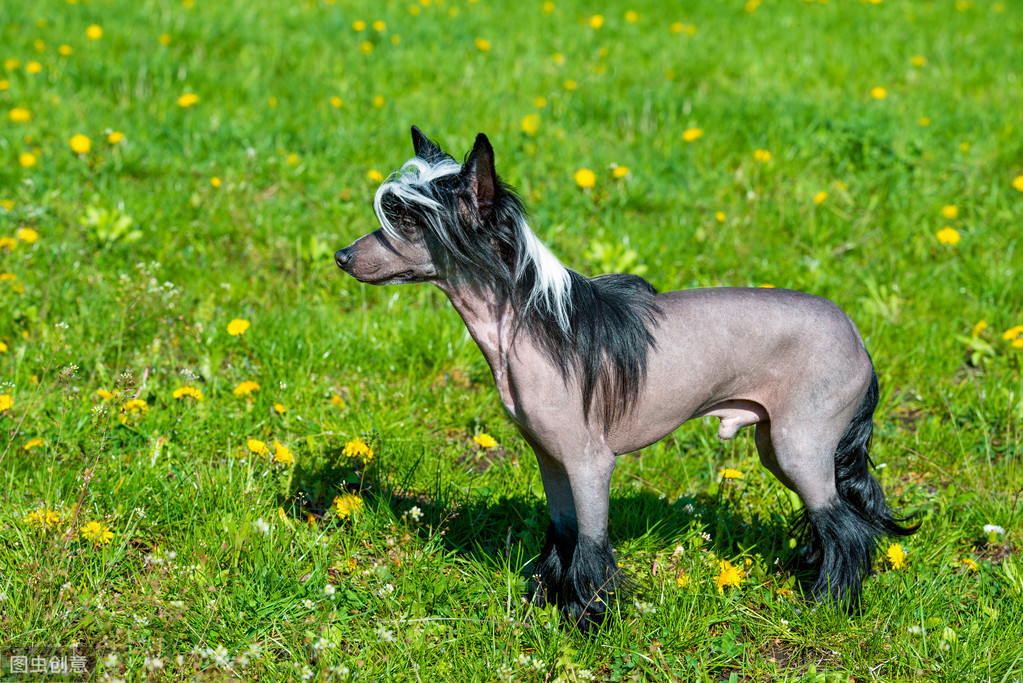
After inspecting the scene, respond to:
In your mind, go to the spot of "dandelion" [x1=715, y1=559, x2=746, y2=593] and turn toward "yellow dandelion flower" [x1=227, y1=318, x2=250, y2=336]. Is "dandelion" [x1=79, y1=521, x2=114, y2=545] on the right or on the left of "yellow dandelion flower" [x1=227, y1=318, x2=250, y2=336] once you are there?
left

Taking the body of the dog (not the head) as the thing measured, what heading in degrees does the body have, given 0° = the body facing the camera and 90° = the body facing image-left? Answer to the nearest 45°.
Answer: approximately 90°

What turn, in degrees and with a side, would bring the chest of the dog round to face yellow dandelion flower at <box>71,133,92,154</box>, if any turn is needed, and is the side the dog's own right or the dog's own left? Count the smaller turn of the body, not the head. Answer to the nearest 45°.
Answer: approximately 45° to the dog's own right

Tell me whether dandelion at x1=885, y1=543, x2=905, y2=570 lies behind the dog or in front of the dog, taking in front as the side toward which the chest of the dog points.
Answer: behind
